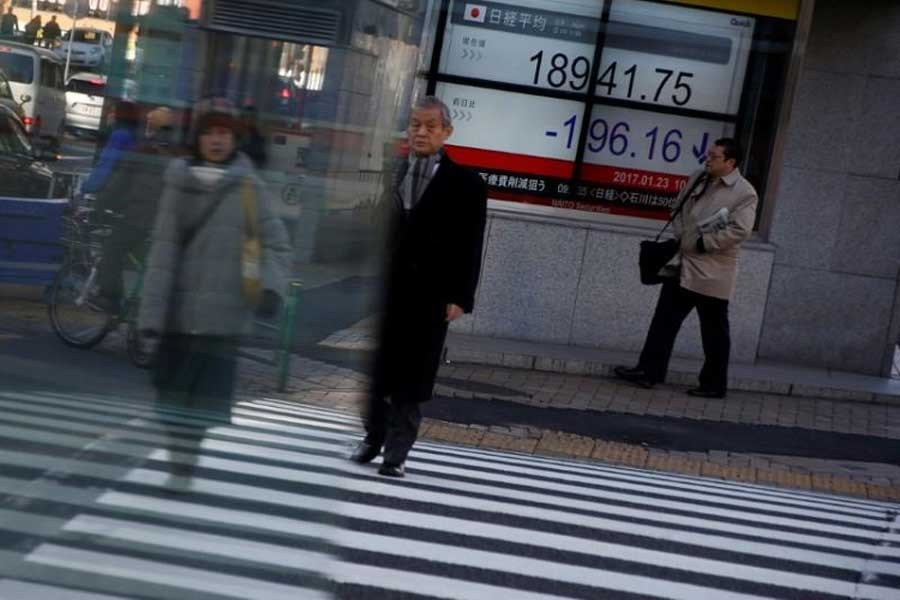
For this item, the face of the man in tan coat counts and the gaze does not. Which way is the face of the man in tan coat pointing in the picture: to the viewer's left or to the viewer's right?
to the viewer's left

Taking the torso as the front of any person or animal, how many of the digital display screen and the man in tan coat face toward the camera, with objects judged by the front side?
1

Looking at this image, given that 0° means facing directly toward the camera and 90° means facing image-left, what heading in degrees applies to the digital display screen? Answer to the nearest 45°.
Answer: approximately 0°

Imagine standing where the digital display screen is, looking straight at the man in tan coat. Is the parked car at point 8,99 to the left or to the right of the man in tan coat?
right

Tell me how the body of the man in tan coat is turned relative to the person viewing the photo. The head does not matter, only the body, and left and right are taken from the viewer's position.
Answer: facing to the left of the viewer

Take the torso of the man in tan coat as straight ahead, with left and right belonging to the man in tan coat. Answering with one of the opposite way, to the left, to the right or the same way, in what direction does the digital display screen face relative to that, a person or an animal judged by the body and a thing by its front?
to the left
